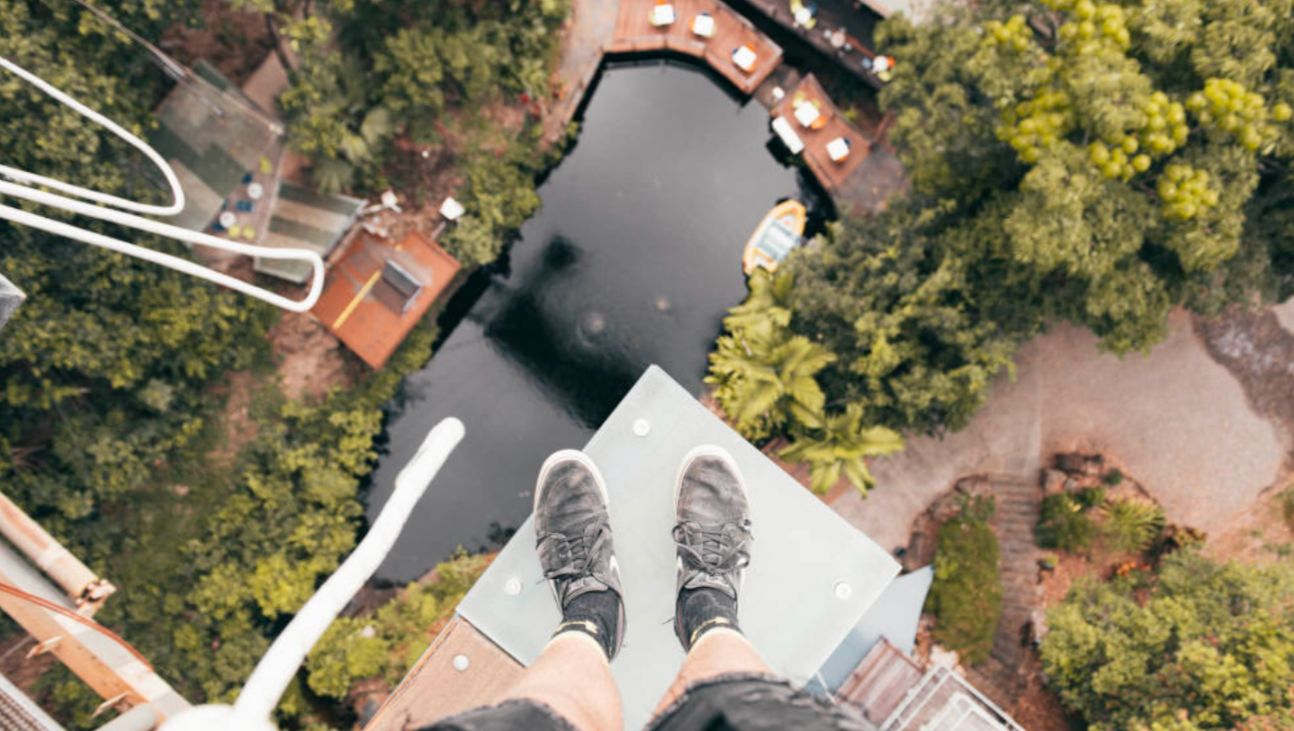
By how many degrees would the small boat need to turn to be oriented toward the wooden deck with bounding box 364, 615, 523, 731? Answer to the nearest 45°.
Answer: approximately 135° to its right

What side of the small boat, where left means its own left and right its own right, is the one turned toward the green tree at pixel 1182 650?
right

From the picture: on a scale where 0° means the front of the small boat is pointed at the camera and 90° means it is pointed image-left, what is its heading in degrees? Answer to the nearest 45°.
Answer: approximately 225°
